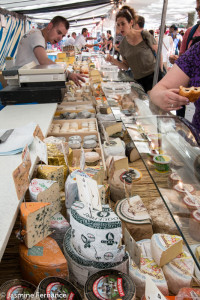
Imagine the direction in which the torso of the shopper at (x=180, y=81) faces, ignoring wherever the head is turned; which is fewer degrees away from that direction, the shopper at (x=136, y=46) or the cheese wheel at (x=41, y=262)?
the cheese wheel

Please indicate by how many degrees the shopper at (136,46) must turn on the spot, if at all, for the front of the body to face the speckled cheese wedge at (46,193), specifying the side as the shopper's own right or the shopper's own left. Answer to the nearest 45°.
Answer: approximately 45° to the shopper's own left

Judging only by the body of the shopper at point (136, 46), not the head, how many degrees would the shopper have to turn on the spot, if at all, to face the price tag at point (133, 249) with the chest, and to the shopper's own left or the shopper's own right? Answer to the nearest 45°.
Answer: approximately 45° to the shopper's own left

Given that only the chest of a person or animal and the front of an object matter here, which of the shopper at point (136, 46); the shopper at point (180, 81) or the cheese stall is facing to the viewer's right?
the cheese stall

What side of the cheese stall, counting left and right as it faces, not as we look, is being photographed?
right
